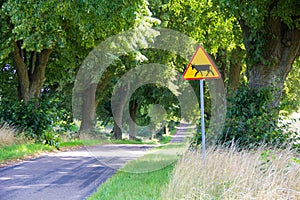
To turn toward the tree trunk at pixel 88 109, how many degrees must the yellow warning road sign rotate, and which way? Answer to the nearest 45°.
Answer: approximately 135° to its right

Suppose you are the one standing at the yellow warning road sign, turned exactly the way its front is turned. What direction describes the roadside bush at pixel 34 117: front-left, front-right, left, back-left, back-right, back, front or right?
back-right

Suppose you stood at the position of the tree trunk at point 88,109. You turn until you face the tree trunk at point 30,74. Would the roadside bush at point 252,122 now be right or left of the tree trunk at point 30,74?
left

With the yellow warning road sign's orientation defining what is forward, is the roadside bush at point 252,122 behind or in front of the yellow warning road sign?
behind

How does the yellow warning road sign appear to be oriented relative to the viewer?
toward the camera

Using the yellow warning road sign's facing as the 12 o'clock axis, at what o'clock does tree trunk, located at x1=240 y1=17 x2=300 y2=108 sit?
The tree trunk is roughly at 7 o'clock from the yellow warning road sign.

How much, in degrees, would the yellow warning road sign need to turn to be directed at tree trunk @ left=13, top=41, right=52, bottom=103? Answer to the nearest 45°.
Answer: approximately 135° to its right
